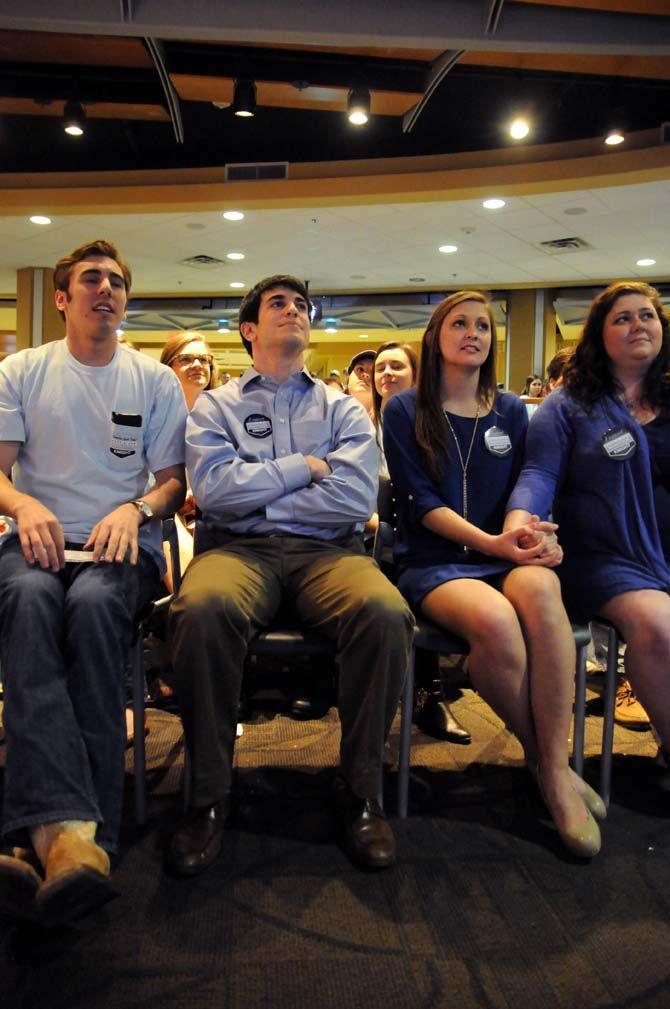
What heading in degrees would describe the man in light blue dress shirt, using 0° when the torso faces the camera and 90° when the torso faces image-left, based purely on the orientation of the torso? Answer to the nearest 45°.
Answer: approximately 0°

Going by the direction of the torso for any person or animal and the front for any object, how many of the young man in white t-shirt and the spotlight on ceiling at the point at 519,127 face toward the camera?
2

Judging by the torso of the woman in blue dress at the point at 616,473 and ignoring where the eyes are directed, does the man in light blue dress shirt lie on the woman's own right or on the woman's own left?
on the woman's own right

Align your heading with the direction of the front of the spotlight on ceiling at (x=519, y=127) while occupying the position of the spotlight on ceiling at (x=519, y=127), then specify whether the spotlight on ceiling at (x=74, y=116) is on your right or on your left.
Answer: on your right

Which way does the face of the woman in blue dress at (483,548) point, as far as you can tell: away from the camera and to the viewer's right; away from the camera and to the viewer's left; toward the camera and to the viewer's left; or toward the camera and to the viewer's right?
toward the camera and to the viewer's right

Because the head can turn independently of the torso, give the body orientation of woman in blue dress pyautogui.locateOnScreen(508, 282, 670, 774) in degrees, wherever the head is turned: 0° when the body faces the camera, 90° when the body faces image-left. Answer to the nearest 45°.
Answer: approximately 315°

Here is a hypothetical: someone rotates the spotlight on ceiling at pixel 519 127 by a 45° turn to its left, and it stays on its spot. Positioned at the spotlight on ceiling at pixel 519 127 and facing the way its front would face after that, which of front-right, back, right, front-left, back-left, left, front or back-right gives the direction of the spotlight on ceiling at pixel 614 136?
front-left
